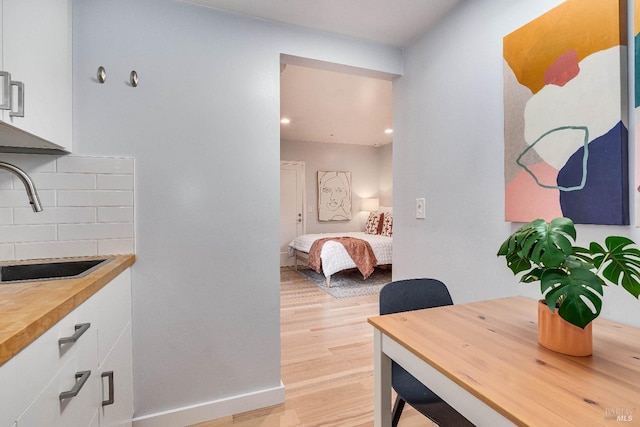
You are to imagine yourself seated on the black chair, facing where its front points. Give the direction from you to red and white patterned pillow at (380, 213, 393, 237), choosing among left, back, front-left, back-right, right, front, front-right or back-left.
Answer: back-left

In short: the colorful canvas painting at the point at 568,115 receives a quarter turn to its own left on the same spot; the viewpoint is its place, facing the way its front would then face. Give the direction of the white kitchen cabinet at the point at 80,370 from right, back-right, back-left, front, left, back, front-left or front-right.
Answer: right

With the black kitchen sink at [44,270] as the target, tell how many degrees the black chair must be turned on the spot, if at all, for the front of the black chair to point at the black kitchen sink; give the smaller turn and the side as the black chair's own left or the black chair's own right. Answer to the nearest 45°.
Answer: approximately 135° to the black chair's own right

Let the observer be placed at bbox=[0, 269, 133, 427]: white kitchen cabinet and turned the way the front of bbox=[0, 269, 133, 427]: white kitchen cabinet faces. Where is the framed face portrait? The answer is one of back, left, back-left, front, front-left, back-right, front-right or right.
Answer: left

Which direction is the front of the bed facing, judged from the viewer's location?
facing the viewer and to the left of the viewer

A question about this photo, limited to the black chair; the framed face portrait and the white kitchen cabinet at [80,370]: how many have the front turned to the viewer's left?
0

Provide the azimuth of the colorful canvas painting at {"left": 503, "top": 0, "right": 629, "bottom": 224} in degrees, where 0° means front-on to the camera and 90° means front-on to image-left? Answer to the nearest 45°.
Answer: approximately 45°

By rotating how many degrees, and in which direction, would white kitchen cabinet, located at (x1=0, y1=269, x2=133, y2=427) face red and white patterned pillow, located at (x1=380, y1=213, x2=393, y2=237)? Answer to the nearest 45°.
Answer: approximately 90° to its left

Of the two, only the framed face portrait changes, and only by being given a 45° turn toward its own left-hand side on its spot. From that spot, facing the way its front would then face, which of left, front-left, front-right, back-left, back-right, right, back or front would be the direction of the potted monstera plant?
front-right

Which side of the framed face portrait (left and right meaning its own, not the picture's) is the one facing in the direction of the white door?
right

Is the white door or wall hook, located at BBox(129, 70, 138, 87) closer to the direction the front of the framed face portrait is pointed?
the wall hook

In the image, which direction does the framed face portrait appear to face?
toward the camera

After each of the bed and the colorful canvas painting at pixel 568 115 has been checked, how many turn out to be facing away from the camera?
0

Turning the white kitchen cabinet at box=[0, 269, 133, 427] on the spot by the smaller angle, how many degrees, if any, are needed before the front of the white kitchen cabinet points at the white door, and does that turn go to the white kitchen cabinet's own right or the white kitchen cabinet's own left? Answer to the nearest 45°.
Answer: approximately 90° to the white kitchen cabinet's own left

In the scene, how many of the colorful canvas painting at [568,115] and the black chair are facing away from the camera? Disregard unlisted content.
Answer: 0

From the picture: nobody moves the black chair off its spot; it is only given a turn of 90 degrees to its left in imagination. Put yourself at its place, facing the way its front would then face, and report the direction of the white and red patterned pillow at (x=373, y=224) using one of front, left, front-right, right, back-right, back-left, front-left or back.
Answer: front-left

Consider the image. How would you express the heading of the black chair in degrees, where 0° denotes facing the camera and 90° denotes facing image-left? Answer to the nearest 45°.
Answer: approximately 315°

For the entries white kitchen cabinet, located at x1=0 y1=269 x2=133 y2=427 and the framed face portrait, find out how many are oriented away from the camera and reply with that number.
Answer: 0
